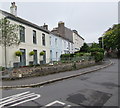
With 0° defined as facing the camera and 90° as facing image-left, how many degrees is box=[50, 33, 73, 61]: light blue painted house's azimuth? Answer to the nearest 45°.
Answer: approximately 315°

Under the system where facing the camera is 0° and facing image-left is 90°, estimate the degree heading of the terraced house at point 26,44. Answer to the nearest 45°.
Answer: approximately 315°

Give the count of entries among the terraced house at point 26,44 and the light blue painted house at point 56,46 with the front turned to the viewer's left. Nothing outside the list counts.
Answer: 0

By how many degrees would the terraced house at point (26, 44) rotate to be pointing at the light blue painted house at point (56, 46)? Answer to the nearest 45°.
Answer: approximately 90° to its left

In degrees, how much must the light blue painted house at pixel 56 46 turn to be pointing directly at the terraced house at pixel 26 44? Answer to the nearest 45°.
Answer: approximately 45° to its right

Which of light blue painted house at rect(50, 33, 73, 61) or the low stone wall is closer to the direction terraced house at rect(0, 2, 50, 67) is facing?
the low stone wall
